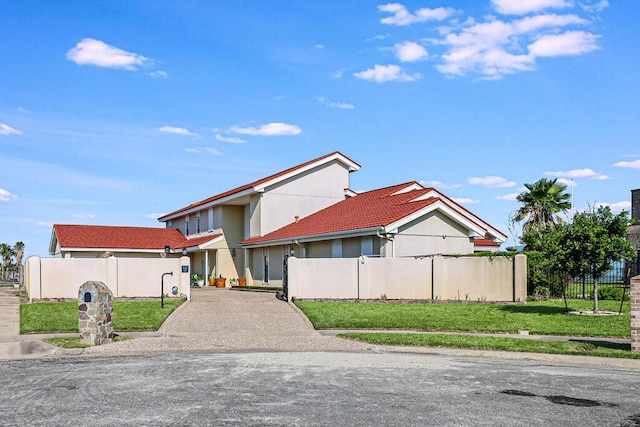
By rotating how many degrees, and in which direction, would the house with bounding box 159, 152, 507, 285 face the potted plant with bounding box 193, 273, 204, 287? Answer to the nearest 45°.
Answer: approximately 90° to its right

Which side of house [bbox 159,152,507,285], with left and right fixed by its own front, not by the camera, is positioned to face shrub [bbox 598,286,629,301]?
left

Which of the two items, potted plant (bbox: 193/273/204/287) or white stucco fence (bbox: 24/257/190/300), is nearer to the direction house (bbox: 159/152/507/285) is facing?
the white stucco fence

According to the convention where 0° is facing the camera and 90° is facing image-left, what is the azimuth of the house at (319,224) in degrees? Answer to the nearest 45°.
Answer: approximately 45°

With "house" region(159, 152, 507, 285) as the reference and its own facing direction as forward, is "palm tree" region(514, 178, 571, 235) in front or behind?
behind

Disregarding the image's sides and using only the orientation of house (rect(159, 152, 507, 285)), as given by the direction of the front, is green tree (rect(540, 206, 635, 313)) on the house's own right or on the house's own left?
on the house's own left
